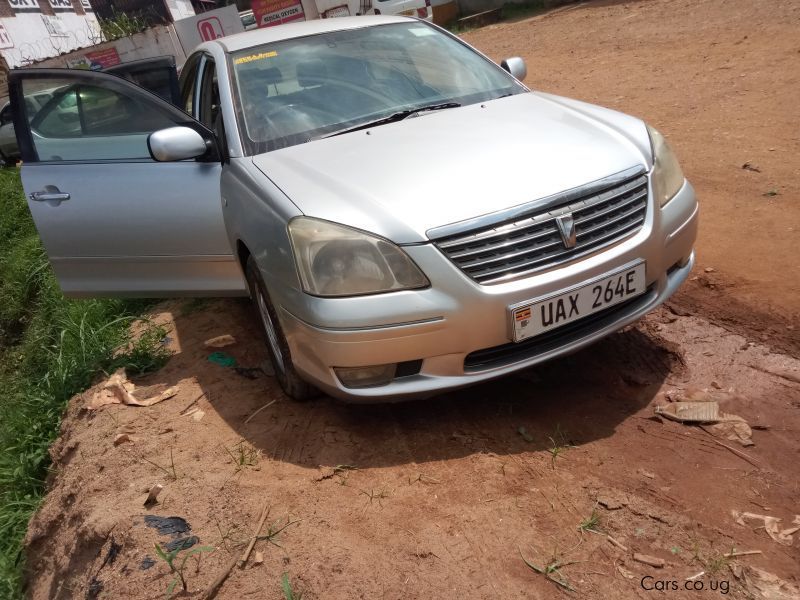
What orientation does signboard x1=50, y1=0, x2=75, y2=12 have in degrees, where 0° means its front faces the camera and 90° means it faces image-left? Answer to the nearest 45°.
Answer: approximately 0°

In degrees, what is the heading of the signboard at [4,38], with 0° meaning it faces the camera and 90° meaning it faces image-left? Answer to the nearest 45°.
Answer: approximately 0°

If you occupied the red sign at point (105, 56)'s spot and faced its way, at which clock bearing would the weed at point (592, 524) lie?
The weed is roughly at 12 o'clock from the red sign.
